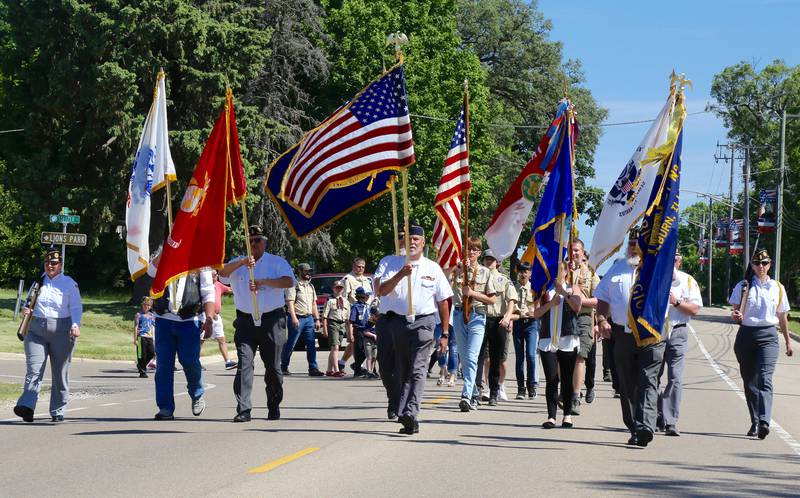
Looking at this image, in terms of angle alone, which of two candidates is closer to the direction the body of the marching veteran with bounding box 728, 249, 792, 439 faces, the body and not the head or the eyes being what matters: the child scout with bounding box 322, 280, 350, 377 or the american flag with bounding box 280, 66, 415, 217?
the american flag

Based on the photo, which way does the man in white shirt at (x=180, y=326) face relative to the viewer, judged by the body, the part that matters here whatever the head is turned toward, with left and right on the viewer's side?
facing the viewer

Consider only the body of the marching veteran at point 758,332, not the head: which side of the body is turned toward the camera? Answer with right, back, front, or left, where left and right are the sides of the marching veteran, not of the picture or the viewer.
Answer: front

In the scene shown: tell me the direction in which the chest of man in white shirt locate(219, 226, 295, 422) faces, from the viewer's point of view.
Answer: toward the camera

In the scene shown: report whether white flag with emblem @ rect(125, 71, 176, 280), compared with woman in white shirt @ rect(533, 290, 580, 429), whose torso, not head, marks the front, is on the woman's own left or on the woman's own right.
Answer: on the woman's own right

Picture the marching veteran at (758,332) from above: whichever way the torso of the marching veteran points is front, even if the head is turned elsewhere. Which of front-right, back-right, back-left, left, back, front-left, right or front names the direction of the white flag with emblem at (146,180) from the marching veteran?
right

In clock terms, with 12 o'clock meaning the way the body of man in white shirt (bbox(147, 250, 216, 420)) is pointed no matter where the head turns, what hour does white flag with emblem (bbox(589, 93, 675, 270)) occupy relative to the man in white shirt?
The white flag with emblem is roughly at 9 o'clock from the man in white shirt.

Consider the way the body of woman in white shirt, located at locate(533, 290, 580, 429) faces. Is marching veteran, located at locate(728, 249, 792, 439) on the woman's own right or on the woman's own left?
on the woman's own left

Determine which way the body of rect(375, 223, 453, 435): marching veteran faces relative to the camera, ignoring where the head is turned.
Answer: toward the camera

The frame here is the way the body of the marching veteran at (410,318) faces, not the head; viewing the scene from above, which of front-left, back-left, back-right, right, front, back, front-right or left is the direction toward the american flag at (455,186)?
back

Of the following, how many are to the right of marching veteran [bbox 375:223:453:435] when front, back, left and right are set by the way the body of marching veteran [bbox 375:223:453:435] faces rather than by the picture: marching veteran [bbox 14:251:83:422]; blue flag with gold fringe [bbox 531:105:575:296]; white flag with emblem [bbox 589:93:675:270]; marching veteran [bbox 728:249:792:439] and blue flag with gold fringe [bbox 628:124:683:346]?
1
